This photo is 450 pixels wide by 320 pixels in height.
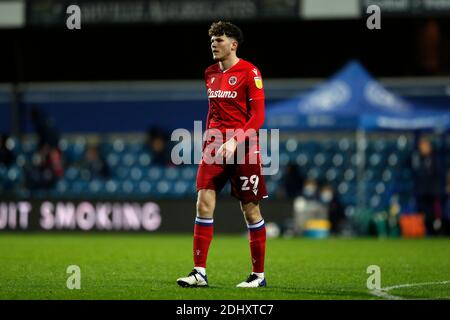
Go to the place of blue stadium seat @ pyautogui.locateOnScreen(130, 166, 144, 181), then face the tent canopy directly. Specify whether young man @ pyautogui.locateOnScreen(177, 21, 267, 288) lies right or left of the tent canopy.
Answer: right

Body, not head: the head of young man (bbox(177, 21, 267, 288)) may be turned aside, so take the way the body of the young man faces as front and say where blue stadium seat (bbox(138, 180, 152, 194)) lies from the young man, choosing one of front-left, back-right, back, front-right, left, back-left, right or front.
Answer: back-right

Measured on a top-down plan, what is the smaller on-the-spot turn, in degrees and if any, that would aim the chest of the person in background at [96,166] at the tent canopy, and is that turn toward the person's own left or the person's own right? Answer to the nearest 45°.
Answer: approximately 45° to the person's own left

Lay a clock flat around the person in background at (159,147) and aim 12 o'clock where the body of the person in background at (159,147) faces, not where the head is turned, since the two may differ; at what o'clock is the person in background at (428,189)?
the person in background at (428,189) is roughly at 10 o'clock from the person in background at (159,147).

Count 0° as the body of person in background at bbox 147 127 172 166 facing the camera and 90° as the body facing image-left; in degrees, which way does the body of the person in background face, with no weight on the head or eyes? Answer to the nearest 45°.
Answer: approximately 0°

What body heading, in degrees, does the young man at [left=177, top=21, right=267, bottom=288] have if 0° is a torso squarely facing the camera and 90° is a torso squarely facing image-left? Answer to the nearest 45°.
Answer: approximately 45°

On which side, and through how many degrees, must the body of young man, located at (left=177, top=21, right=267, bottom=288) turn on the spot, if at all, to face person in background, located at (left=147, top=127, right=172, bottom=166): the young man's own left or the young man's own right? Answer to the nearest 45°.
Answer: approximately 135° to the young man's own right

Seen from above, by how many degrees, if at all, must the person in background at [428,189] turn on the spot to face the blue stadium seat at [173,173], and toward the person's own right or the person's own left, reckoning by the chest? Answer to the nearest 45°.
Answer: approximately 90° to the person's own right

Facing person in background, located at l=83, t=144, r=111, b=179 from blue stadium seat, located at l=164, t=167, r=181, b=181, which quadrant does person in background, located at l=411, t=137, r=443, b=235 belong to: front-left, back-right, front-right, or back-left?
back-left

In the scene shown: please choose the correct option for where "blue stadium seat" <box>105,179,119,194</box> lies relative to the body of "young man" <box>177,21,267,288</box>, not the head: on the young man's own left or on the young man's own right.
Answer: on the young man's own right

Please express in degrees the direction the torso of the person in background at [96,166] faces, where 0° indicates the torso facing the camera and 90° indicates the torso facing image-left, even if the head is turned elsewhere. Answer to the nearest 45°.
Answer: approximately 0°

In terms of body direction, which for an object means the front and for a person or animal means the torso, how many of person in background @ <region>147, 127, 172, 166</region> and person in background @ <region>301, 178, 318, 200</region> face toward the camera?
2

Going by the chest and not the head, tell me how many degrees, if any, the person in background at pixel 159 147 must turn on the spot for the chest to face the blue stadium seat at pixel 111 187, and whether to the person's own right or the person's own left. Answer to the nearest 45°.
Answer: approximately 90° to the person's own right
